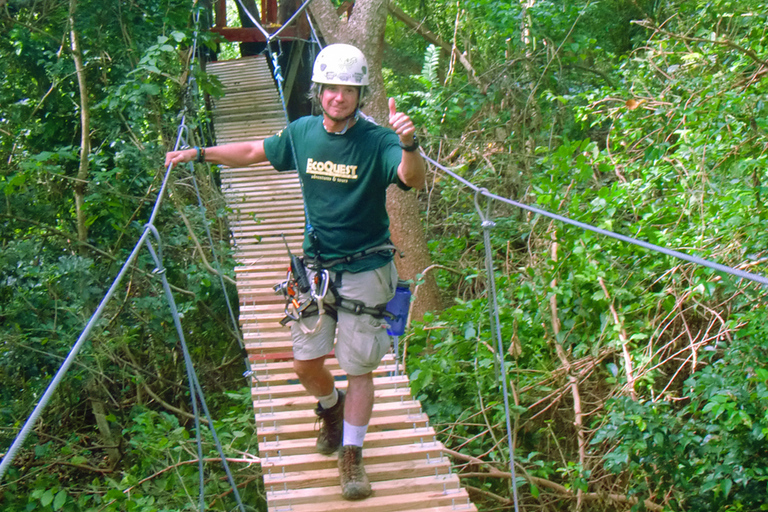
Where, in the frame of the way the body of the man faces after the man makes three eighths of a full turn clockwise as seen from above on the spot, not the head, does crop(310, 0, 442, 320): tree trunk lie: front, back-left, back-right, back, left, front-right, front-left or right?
front-right

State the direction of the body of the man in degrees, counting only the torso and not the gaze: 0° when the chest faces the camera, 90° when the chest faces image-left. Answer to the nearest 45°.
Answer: approximately 0°

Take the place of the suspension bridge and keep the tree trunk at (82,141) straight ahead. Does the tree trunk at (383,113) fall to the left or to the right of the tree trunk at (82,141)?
right

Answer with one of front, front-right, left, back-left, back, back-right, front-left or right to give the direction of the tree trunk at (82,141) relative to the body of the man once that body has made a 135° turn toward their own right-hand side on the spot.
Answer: front
